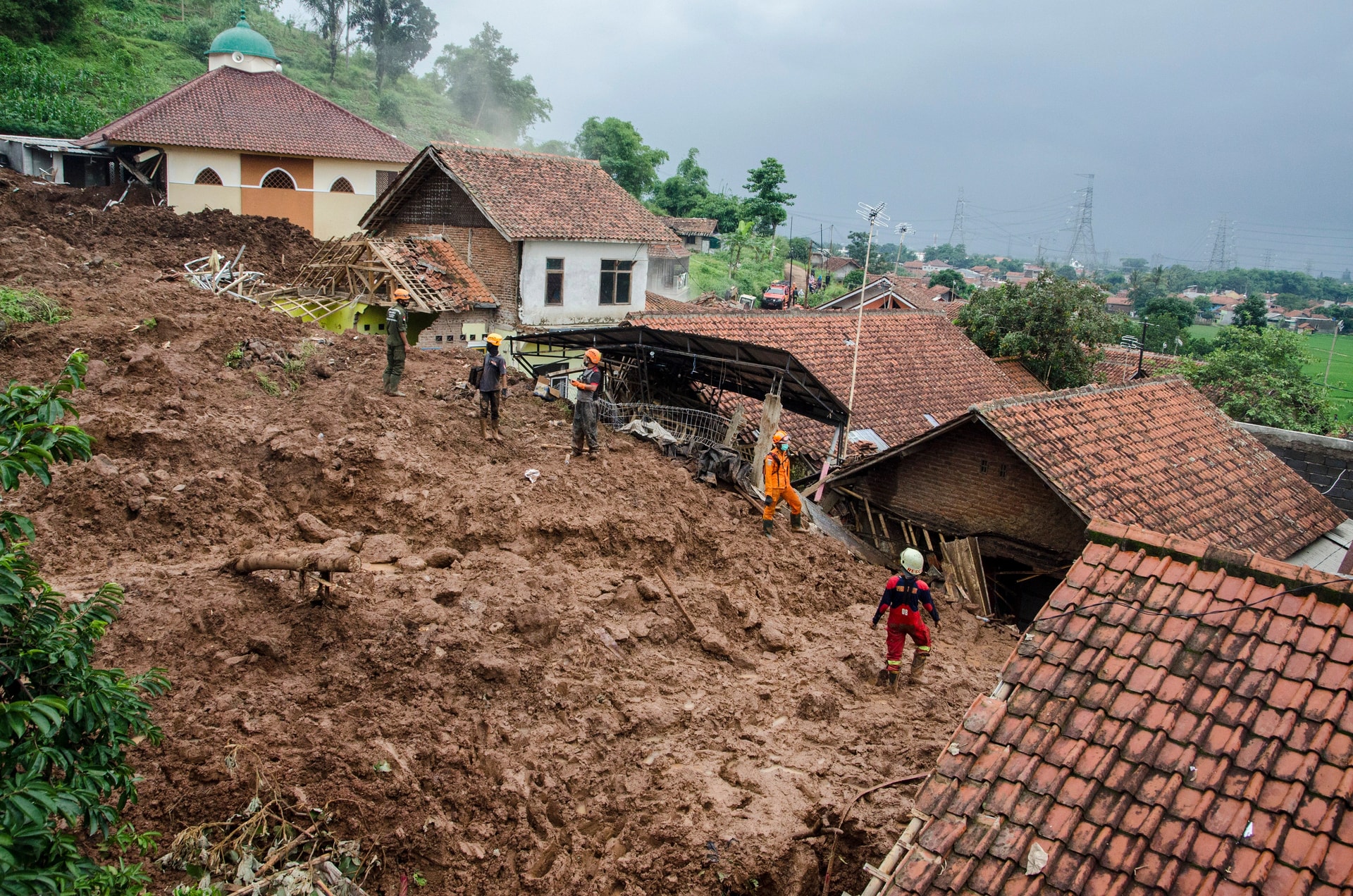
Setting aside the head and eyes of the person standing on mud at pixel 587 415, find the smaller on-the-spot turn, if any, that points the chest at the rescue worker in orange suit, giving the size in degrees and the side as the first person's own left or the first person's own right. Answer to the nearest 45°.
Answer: approximately 90° to the first person's own left

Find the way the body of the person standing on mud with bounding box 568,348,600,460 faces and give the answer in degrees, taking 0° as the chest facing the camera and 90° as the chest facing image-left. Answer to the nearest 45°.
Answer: approximately 45°

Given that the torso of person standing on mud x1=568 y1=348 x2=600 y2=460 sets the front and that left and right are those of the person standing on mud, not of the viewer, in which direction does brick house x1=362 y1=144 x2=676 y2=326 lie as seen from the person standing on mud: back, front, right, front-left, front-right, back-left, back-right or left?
back-right

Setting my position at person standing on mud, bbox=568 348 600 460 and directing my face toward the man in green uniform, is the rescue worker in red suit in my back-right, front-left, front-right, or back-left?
back-left

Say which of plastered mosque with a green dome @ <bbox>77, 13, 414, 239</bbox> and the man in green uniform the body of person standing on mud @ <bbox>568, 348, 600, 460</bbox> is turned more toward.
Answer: the man in green uniform

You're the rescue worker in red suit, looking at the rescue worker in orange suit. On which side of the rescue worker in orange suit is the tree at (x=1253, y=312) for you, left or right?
right

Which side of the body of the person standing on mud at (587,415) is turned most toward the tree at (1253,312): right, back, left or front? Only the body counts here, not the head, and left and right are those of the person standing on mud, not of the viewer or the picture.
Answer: back

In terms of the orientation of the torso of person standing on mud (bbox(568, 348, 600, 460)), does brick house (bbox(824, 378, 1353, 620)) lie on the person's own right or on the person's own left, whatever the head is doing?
on the person's own left
